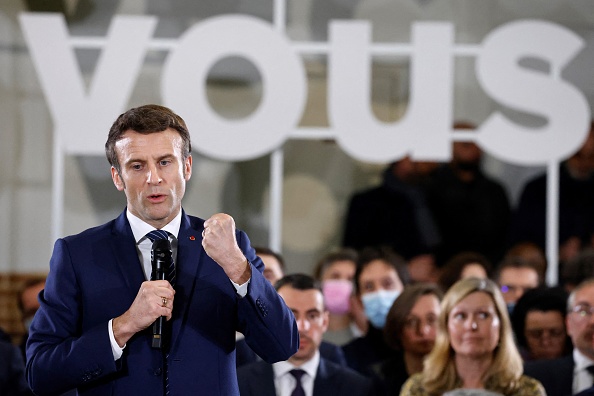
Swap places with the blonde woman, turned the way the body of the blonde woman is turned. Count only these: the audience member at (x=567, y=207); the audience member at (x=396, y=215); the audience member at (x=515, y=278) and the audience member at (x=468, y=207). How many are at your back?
4

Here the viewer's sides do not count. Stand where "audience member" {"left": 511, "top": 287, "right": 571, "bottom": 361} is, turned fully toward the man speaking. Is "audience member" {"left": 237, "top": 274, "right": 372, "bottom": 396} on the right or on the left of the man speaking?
right

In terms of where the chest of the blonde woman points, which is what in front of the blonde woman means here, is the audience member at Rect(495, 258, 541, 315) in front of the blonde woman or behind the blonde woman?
behind

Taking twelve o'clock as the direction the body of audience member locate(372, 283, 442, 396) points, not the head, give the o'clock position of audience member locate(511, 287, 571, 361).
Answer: audience member locate(511, 287, 571, 361) is roughly at 10 o'clock from audience member locate(372, 283, 442, 396).

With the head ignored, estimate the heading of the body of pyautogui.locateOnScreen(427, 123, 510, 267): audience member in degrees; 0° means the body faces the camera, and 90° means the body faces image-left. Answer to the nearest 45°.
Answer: approximately 0°

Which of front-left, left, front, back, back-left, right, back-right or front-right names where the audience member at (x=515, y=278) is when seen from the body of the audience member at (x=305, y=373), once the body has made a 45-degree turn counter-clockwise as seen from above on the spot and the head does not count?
left

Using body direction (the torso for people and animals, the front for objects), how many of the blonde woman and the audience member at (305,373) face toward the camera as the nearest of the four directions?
2

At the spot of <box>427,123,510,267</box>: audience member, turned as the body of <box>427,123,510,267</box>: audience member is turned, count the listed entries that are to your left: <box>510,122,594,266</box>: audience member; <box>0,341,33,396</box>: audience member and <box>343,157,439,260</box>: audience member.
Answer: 1

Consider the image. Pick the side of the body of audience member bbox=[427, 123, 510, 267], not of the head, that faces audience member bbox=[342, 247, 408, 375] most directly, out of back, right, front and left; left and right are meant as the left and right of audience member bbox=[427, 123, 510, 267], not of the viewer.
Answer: front

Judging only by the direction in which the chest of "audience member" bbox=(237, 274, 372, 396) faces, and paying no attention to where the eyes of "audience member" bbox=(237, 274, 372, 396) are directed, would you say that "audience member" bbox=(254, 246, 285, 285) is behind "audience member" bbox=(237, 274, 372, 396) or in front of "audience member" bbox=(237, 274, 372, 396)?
behind
